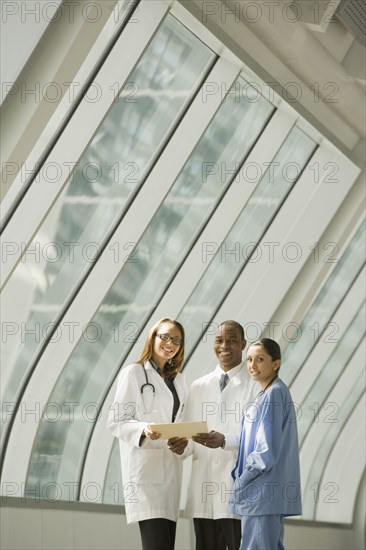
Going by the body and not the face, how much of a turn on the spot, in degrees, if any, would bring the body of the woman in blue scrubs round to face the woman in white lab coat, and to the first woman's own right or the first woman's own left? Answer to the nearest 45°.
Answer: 0° — they already face them

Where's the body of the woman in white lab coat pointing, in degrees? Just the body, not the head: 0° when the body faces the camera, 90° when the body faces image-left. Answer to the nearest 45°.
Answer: approximately 315°

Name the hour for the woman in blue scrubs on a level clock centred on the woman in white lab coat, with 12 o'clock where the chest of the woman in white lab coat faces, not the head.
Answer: The woman in blue scrubs is roughly at 11 o'clock from the woman in white lab coat.

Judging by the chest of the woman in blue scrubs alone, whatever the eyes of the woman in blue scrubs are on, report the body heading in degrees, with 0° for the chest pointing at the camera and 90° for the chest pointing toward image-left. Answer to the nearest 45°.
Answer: approximately 90°
